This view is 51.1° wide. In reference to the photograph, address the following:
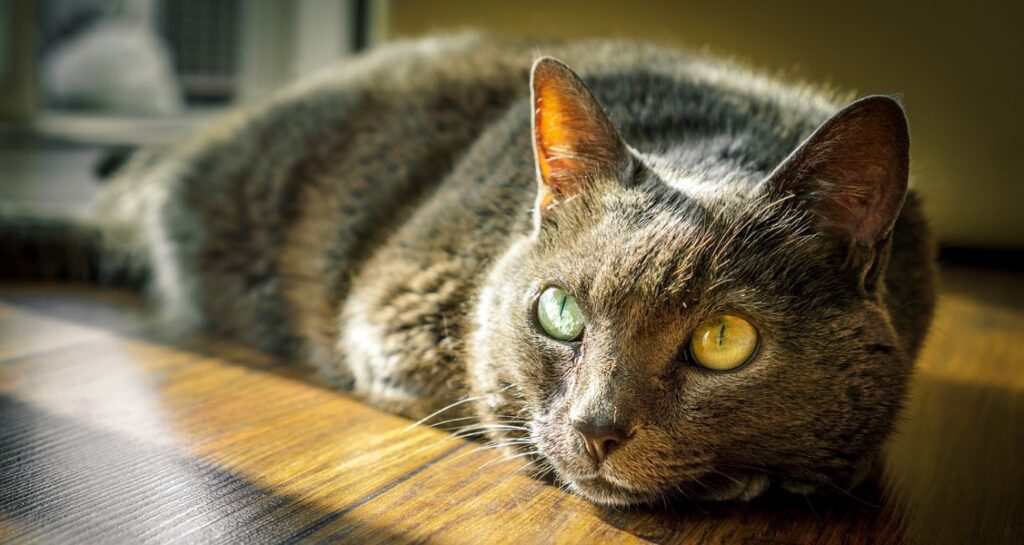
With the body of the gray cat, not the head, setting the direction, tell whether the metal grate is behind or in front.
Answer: behind

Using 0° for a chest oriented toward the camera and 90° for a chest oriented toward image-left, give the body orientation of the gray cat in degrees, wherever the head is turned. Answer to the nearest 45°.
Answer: approximately 315°
